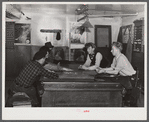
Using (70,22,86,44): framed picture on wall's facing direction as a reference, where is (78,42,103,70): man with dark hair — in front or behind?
in front

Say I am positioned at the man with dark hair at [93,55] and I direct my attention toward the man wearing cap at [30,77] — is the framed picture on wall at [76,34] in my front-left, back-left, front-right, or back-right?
back-right

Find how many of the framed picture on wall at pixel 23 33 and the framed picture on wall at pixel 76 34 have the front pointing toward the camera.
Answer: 2

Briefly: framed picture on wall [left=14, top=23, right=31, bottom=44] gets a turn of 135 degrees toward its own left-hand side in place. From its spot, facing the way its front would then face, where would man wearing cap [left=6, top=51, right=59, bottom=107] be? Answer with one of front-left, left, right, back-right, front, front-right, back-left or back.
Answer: back-right

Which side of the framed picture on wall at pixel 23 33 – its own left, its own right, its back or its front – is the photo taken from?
front

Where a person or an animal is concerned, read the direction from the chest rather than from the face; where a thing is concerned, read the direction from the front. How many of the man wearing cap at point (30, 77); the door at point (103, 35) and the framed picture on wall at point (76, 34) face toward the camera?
2

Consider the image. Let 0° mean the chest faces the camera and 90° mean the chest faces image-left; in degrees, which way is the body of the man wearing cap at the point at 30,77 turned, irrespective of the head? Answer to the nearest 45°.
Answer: approximately 225°

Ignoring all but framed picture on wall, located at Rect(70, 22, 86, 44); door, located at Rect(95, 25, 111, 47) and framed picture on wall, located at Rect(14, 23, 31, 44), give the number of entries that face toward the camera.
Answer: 3

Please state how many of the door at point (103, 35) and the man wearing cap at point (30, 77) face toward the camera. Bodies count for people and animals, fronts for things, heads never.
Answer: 1

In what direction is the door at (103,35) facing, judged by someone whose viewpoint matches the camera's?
facing the viewer

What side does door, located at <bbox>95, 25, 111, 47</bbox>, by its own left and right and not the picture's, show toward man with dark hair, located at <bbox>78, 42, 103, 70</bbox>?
front

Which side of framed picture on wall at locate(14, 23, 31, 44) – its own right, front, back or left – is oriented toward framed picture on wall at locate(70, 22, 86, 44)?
left
